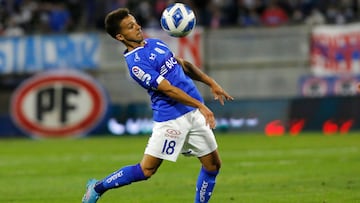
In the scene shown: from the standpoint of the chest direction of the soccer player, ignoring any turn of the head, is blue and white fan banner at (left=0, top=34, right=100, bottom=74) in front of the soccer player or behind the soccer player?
behind

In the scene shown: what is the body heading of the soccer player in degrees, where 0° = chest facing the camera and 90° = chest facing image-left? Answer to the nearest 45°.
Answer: approximately 315°

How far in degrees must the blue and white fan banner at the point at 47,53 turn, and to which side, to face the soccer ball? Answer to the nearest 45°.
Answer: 0° — it already faces it

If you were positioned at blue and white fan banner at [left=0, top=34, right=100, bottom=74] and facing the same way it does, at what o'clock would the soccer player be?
The soccer player is roughly at 12 o'clock from the blue and white fan banner.

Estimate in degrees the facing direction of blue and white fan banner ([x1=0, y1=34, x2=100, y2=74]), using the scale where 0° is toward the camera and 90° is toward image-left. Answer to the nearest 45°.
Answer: approximately 0°
